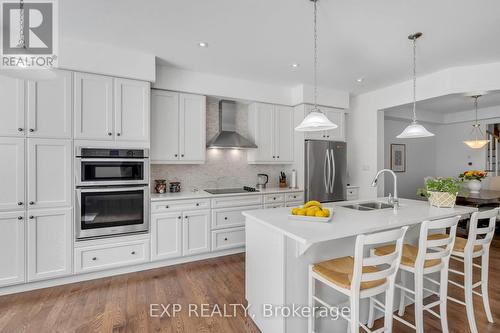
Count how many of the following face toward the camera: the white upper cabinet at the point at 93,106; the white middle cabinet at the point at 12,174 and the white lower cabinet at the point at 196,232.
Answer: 3

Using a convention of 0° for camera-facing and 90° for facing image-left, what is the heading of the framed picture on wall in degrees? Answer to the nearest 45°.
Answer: approximately 315°

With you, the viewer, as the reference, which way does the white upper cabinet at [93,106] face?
facing the viewer

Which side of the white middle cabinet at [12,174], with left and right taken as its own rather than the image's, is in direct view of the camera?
front

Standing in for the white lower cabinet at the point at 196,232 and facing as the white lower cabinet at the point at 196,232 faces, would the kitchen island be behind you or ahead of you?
ahead

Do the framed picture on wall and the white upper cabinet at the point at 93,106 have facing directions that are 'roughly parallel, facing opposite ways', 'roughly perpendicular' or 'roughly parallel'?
roughly parallel

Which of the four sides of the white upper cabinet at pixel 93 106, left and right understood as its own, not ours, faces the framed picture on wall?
left

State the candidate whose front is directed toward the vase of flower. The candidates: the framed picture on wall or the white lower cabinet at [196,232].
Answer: the framed picture on wall
